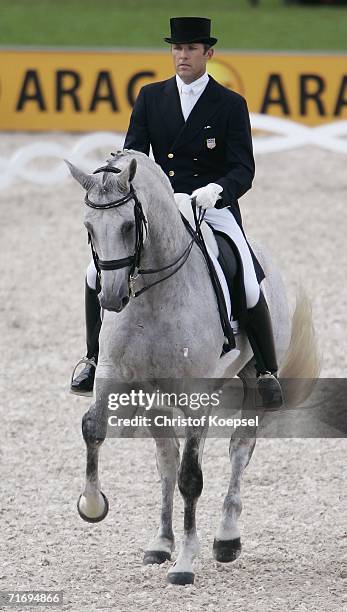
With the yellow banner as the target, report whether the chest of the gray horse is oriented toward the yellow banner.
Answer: no

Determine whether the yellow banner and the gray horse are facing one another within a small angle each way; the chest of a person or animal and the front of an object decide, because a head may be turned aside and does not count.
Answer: no

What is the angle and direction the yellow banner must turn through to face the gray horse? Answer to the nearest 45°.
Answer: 0° — it already faces it

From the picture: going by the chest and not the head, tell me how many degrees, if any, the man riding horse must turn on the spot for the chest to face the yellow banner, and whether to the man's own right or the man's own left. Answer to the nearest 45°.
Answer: approximately 135° to the man's own right

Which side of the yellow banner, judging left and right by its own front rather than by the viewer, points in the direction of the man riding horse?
front

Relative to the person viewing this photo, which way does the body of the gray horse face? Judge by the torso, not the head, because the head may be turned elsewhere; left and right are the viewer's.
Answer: facing the viewer and to the left of the viewer

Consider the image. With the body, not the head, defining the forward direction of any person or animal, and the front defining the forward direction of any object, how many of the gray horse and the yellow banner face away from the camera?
0

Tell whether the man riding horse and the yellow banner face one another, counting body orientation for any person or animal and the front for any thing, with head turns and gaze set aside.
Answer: no

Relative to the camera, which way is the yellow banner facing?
toward the camera
